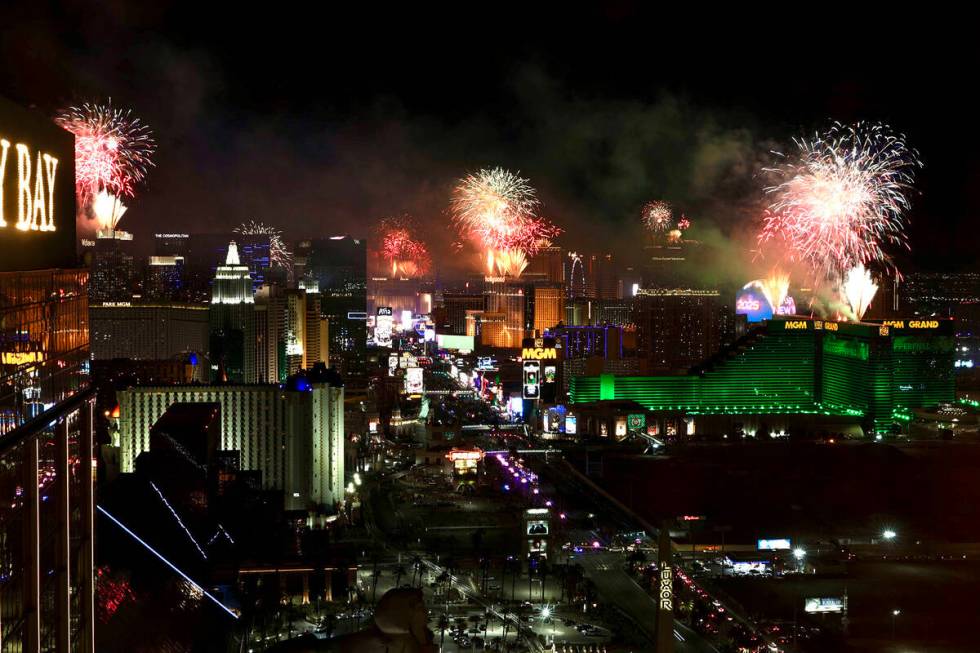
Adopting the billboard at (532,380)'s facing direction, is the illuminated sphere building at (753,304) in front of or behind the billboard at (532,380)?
behind

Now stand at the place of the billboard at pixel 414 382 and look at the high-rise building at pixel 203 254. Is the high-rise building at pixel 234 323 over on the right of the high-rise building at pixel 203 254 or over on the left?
left

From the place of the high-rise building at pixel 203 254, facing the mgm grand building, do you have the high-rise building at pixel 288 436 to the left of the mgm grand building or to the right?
right

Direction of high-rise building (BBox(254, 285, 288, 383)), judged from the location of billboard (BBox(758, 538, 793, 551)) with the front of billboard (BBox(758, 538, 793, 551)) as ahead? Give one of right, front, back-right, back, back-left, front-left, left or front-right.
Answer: back-right

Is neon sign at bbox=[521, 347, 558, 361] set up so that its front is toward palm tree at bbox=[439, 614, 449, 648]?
yes

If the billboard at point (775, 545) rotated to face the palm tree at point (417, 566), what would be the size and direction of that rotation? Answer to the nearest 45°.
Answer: approximately 45° to its right
